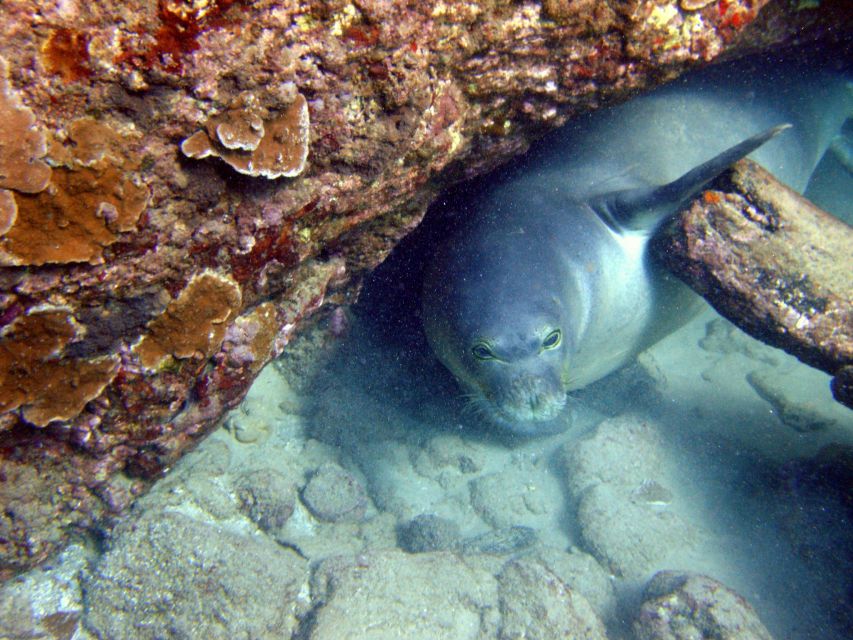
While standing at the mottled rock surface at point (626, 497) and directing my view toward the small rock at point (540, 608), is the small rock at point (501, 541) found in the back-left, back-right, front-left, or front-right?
front-right

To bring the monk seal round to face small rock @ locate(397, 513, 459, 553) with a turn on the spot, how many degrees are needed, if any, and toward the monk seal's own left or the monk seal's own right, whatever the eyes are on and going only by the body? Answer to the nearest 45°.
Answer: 0° — it already faces it

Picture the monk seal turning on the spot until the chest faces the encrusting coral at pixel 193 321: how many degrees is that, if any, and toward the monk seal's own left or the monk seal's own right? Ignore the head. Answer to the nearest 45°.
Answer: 0° — it already faces it

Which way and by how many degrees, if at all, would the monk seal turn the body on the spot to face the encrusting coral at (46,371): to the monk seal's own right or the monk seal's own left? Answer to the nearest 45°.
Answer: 0° — it already faces it

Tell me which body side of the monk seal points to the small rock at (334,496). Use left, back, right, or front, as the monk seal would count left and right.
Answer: front

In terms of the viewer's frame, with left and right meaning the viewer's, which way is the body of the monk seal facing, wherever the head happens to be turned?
facing the viewer and to the left of the viewer

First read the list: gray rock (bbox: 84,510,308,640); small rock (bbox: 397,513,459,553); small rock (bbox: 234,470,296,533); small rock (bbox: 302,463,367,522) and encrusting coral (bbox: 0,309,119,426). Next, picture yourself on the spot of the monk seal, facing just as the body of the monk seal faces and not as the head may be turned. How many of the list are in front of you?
5

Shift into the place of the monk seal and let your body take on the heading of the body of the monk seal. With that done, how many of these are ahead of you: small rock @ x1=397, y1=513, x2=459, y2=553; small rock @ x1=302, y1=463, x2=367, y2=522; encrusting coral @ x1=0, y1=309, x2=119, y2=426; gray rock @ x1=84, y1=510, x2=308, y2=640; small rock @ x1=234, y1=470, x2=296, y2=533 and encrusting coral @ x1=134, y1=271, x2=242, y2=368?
6

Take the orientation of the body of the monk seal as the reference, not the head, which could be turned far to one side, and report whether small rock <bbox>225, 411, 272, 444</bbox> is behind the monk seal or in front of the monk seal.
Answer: in front

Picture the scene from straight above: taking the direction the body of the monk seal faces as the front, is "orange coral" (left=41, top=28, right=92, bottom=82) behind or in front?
in front
